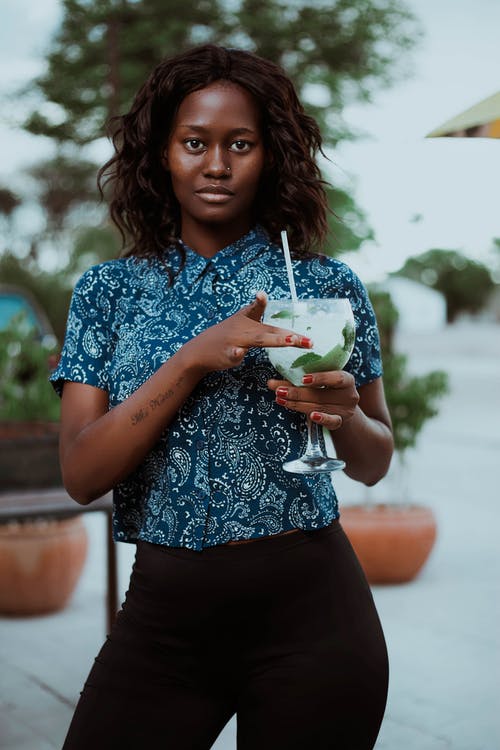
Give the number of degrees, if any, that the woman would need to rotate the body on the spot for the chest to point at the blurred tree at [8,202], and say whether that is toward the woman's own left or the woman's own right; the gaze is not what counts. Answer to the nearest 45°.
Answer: approximately 180°

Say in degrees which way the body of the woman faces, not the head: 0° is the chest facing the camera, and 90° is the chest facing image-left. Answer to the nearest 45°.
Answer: approximately 0°

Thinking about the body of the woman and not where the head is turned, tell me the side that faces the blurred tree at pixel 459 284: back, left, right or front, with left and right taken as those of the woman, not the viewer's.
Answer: back

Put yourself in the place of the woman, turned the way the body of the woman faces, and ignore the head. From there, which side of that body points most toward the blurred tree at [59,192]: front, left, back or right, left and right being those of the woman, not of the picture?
back

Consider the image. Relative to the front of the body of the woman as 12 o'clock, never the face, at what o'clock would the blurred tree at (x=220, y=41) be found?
The blurred tree is roughly at 6 o'clock from the woman.
